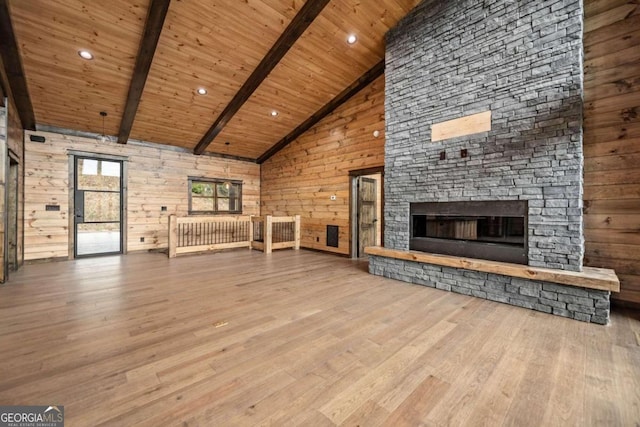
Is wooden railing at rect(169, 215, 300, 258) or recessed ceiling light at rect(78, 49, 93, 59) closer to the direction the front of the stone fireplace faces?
the recessed ceiling light

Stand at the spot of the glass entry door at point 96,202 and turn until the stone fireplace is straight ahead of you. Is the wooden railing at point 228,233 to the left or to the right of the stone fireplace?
left

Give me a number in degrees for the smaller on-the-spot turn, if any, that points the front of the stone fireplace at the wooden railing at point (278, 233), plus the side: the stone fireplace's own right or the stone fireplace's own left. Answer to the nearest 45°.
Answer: approximately 45° to the stone fireplace's own right

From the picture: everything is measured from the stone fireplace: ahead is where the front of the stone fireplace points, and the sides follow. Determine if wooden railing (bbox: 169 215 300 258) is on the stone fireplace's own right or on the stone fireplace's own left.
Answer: on the stone fireplace's own right

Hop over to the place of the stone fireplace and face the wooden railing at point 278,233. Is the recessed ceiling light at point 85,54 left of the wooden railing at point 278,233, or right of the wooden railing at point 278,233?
left

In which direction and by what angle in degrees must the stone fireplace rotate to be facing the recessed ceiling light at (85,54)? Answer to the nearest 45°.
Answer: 0° — it already faces it

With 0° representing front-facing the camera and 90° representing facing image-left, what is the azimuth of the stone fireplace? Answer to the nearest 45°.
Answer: approximately 45°
